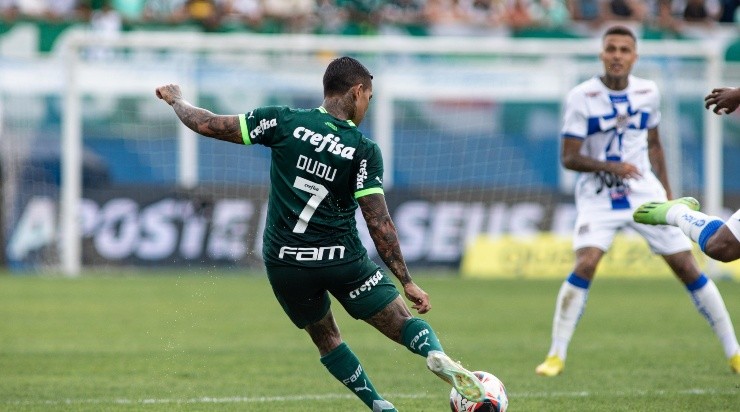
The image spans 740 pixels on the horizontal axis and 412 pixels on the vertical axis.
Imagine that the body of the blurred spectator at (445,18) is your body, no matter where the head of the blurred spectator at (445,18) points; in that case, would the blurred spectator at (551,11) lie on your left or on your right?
on your left

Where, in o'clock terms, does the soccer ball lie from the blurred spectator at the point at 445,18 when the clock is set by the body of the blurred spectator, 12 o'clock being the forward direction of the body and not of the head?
The soccer ball is roughly at 12 o'clock from the blurred spectator.

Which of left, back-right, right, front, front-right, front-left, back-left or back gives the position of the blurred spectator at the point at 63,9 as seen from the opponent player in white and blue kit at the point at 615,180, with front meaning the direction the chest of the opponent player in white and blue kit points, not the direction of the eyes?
back-right

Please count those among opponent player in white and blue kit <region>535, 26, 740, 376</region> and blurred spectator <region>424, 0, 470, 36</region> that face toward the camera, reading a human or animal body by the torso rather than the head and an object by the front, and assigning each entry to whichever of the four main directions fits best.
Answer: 2

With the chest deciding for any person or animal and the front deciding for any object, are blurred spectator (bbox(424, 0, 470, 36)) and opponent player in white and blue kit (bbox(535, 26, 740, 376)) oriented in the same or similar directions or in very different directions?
same or similar directions

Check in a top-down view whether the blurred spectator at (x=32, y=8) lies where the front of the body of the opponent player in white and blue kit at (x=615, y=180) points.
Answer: no

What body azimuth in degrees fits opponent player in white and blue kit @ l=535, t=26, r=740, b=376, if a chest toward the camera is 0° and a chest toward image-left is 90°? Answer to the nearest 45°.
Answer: approximately 0°

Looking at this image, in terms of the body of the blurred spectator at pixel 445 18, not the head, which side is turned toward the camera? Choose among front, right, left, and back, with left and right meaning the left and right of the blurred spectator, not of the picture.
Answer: front

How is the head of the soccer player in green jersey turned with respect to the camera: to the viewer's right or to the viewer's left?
to the viewer's right

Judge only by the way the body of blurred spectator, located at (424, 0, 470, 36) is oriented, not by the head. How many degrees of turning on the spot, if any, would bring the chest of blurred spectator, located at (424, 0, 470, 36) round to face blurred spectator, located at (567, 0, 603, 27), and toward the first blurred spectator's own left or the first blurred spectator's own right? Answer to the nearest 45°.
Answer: approximately 90° to the first blurred spectator's own left

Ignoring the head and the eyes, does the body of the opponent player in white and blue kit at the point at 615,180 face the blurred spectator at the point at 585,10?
no

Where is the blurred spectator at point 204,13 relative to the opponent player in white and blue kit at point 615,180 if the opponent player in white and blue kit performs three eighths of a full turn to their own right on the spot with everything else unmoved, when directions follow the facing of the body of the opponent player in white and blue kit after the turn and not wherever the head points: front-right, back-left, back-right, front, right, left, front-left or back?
front

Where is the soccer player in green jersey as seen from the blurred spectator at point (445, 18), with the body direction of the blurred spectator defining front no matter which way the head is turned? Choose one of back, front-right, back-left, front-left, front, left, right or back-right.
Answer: front

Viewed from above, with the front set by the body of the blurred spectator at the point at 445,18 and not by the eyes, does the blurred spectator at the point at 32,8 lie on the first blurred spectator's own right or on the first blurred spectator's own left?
on the first blurred spectator's own right

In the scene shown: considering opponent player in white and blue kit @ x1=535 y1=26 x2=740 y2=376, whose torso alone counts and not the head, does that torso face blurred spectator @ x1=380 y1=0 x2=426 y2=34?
no

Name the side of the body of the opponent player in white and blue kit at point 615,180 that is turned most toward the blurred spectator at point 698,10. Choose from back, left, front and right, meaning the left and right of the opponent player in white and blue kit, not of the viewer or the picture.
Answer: back

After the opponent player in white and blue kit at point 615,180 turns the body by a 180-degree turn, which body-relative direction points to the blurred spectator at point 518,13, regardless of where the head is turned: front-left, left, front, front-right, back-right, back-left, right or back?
front

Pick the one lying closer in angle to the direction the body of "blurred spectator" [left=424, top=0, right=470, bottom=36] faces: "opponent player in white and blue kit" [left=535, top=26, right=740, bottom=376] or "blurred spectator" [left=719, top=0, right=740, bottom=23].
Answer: the opponent player in white and blue kit

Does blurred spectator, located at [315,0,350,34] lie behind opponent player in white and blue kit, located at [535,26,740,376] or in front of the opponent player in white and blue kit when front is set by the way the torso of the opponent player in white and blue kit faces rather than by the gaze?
behind

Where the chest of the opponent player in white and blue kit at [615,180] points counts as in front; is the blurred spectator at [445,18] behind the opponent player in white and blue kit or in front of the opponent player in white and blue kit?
behind
